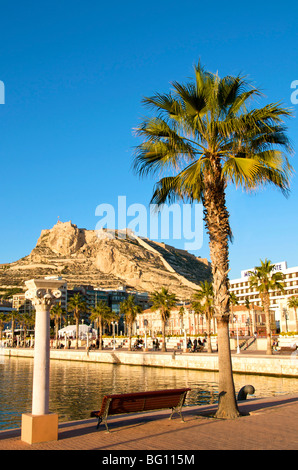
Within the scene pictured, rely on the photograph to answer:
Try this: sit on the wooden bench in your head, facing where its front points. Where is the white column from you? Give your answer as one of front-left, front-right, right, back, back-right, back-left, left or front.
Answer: left

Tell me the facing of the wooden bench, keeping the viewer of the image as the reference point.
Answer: facing away from the viewer and to the left of the viewer
